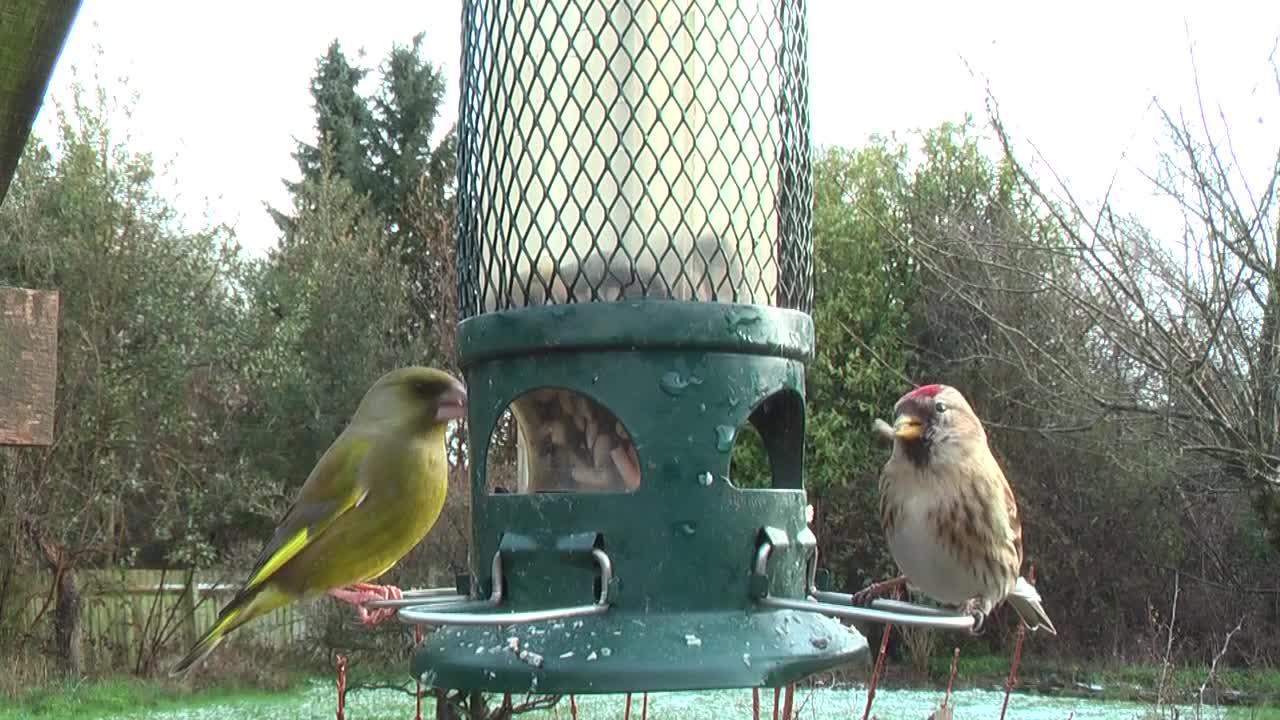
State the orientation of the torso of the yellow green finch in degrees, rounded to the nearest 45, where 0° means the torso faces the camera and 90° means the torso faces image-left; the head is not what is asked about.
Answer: approximately 270°

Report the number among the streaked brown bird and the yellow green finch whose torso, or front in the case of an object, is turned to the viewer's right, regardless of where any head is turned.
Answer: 1

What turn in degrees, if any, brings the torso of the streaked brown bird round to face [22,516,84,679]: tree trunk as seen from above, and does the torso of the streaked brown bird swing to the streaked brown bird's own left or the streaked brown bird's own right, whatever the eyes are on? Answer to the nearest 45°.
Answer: approximately 90° to the streaked brown bird's own right

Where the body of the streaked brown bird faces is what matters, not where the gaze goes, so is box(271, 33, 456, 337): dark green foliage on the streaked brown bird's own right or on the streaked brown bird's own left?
on the streaked brown bird's own right

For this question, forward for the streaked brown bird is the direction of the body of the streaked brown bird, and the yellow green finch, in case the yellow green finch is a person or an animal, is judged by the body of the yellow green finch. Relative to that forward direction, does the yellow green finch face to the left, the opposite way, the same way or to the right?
to the left

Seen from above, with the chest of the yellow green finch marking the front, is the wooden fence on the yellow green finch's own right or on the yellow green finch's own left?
on the yellow green finch's own left

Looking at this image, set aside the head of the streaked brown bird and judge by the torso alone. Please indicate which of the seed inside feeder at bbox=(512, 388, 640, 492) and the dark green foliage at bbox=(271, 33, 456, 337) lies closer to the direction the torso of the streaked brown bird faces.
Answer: the seed inside feeder

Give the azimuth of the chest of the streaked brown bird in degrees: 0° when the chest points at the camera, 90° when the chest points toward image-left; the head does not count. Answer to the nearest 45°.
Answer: approximately 45°
